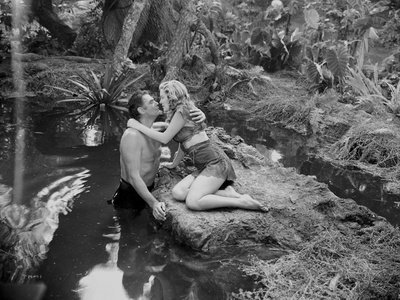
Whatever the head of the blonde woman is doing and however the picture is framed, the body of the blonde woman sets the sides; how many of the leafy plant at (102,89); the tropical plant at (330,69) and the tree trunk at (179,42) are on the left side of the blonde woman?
0

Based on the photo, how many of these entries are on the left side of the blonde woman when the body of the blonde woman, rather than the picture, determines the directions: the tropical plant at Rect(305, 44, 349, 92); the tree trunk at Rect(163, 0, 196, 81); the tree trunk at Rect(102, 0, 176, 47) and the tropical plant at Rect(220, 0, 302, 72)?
0

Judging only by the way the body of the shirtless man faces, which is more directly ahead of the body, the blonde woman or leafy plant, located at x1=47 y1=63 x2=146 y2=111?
the blonde woman

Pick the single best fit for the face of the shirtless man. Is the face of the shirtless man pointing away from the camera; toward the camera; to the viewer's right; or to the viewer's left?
to the viewer's right

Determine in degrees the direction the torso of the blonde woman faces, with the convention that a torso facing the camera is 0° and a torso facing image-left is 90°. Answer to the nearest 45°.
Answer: approximately 90°

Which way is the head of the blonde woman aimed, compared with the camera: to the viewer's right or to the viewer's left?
to the viewer's left

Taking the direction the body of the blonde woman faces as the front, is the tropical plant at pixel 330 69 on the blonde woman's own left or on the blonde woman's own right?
on the blonde woman's own right

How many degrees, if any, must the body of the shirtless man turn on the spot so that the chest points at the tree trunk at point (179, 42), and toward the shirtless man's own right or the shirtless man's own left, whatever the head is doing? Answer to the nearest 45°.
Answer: approximately 90° to the shirtless man's own left

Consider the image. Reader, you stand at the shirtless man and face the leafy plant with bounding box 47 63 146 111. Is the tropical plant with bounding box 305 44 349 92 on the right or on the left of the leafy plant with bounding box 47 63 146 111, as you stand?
right

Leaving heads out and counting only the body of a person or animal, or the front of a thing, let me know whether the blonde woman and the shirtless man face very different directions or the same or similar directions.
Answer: very different directions

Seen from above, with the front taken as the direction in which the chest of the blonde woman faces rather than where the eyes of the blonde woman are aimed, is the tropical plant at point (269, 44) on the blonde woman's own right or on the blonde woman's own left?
on the blonde woman's own right

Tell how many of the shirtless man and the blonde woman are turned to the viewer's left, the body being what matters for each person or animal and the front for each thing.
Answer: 1

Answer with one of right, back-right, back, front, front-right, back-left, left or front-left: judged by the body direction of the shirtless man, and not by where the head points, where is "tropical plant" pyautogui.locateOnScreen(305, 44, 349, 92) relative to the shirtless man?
front-left

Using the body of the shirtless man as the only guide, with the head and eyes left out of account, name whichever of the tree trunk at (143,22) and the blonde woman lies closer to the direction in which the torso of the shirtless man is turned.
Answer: the blonde woman

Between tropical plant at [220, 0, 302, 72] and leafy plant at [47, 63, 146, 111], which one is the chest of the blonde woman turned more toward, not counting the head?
the leafy plant

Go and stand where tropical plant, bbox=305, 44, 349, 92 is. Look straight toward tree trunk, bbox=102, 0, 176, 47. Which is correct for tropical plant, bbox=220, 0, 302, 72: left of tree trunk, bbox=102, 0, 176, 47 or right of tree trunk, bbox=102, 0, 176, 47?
right

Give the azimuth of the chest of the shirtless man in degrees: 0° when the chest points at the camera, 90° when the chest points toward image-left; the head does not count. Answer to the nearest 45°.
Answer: approximately 270°
